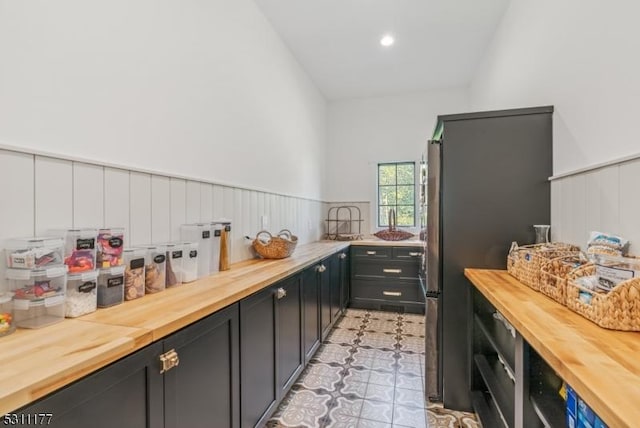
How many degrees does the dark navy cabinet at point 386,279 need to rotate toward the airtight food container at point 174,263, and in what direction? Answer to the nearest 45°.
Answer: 0° — it already faces it

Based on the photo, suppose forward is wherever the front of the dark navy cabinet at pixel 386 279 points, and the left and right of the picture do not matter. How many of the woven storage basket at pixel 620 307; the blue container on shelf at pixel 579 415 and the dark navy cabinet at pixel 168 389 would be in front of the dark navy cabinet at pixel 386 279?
3

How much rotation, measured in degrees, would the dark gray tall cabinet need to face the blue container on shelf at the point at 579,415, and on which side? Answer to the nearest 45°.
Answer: approximately 90° to its left

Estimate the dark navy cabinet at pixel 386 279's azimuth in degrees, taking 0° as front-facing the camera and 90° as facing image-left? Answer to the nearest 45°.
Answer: approximately 0°

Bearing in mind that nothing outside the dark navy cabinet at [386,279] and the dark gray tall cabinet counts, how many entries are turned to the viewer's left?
1

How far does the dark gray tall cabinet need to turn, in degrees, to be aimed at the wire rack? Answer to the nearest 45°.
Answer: approximately 45° to its right

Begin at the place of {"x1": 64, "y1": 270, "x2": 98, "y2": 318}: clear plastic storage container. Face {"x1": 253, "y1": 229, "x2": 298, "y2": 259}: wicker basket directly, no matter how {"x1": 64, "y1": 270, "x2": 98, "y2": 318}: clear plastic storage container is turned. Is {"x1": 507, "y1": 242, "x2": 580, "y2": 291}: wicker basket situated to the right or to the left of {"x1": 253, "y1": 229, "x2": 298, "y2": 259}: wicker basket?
right

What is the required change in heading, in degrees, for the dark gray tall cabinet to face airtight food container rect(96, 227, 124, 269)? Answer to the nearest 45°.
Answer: approximately 45° to its left

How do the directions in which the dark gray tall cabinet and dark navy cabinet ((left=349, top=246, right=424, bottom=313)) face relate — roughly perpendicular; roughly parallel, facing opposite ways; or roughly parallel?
roughly perpendicular

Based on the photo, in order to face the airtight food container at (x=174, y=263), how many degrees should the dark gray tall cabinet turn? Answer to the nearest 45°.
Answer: approximately 45° to its left

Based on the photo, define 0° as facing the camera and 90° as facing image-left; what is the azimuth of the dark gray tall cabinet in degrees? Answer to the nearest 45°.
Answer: approximately 90°

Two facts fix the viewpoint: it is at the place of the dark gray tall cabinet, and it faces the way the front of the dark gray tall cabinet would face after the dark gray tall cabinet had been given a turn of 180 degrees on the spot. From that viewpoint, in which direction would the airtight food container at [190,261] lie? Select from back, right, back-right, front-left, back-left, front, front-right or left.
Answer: back-right

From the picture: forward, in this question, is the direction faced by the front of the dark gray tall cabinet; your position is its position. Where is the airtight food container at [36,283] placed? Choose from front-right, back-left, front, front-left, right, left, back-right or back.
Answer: front-left

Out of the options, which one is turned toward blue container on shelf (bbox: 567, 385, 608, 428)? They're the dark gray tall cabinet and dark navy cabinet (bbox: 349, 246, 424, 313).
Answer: the dark navy cabinet
